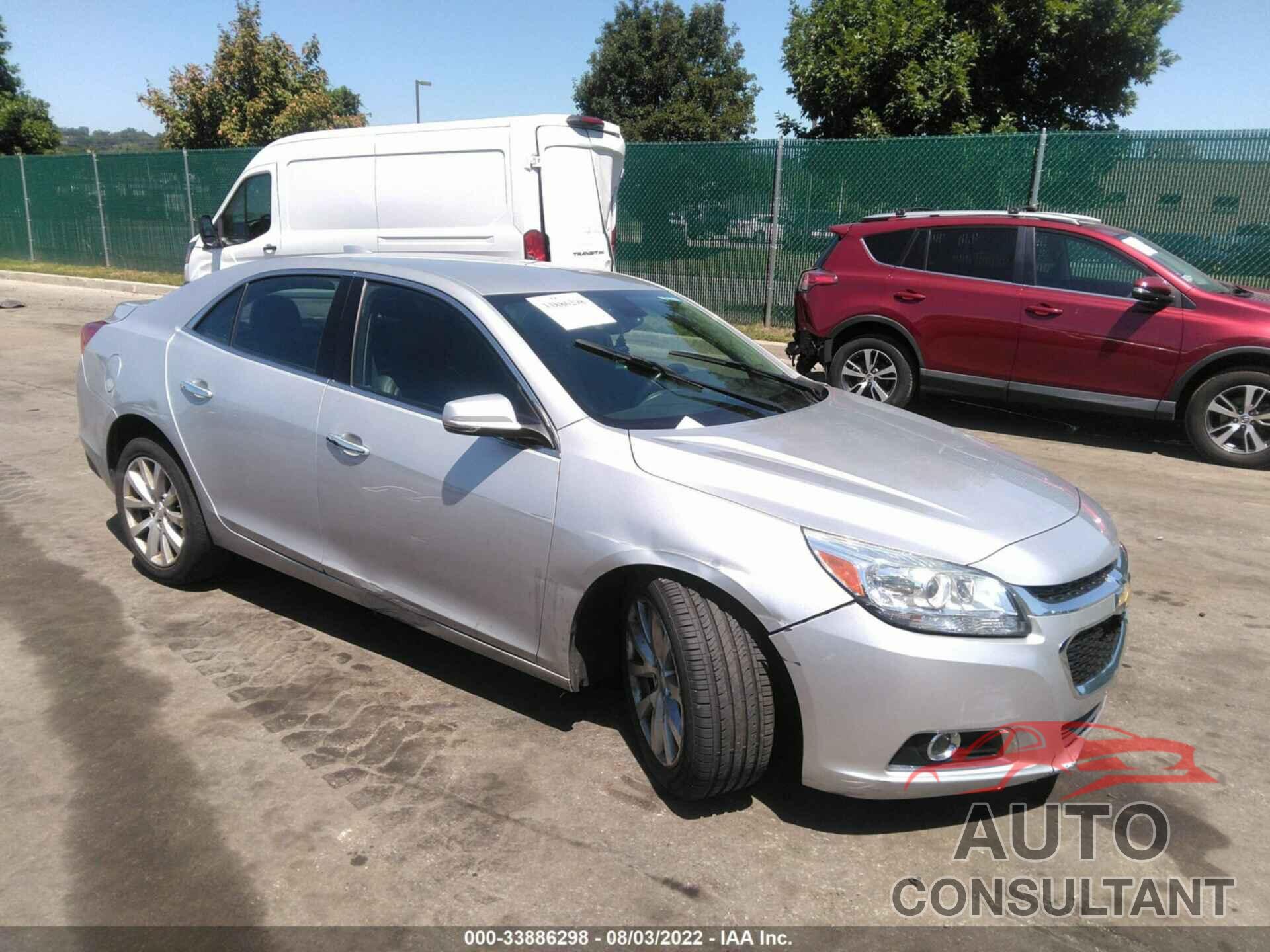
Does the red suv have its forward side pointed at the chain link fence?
no

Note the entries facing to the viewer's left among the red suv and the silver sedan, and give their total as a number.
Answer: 0

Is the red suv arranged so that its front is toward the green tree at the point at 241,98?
no

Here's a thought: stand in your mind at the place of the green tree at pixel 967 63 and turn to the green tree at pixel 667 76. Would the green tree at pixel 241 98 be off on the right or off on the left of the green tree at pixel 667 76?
left

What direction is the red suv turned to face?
to the viewer's right

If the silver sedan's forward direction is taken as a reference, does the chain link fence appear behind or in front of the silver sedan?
behind

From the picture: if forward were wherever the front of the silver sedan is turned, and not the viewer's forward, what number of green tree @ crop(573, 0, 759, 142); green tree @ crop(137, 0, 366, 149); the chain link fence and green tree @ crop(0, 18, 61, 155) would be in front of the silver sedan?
0

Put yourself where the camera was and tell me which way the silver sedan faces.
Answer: facing the viewer and to the right of the viewer

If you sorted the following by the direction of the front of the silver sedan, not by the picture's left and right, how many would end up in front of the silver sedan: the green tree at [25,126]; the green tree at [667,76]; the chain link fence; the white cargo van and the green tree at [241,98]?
0

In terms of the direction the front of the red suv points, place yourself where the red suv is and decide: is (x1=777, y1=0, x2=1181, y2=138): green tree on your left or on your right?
on your left

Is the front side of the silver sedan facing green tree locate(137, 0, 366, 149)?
no

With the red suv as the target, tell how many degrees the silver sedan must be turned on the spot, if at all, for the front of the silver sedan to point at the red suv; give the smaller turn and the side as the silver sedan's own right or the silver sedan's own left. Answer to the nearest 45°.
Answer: approximately 90° to the silver sedan's own left
